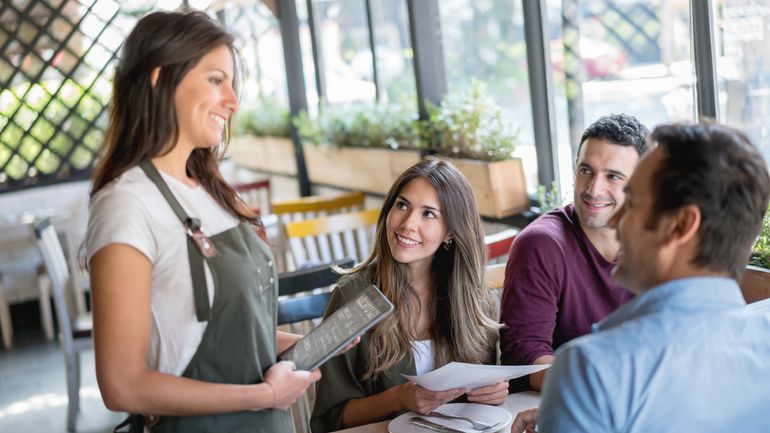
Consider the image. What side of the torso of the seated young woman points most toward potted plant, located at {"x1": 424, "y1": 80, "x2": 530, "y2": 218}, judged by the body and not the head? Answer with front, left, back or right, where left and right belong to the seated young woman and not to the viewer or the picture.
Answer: back

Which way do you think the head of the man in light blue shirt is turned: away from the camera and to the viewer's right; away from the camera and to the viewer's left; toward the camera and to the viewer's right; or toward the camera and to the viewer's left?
away from the camera and to the viewer's left

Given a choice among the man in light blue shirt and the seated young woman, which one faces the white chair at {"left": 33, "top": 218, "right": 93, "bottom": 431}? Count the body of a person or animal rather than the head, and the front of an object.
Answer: the man in light blue shirt

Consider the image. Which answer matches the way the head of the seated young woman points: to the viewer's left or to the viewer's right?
to the viewer's left

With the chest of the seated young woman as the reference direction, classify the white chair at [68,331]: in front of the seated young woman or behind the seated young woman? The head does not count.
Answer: behind

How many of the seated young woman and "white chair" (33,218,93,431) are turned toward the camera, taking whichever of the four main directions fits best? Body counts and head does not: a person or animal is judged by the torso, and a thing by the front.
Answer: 1

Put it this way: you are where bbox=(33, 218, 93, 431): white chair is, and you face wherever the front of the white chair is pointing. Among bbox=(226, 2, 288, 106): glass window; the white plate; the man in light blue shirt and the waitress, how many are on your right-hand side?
3

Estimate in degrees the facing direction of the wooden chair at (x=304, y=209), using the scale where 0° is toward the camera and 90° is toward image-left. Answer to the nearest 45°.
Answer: approximately 135°

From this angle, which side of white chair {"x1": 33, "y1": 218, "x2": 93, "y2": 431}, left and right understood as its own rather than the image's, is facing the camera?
right

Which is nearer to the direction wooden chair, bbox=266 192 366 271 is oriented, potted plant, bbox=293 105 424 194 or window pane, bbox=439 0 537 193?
the potted plant
